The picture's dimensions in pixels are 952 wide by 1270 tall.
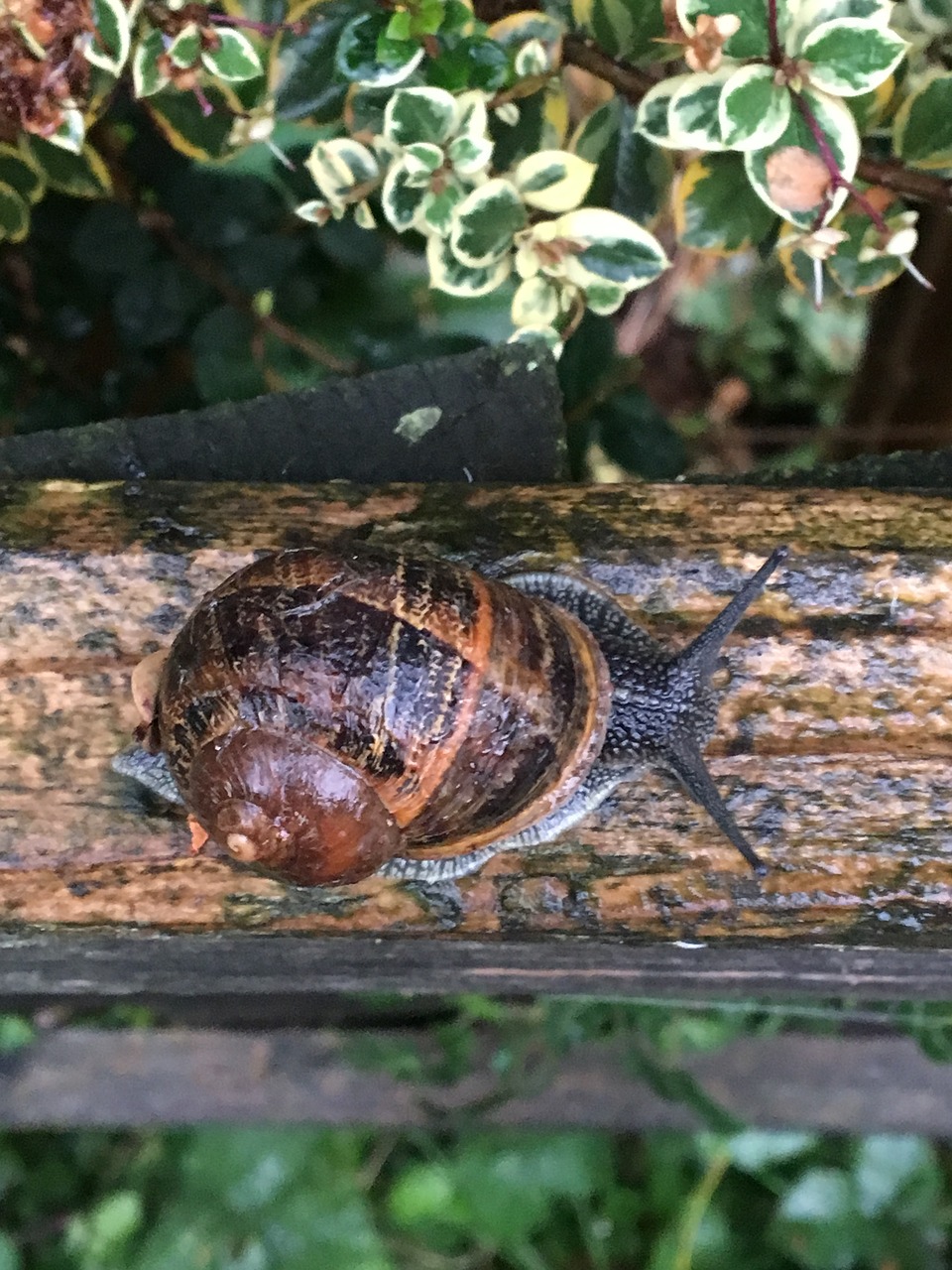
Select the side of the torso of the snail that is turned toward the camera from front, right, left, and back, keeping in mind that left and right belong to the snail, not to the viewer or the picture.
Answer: right
